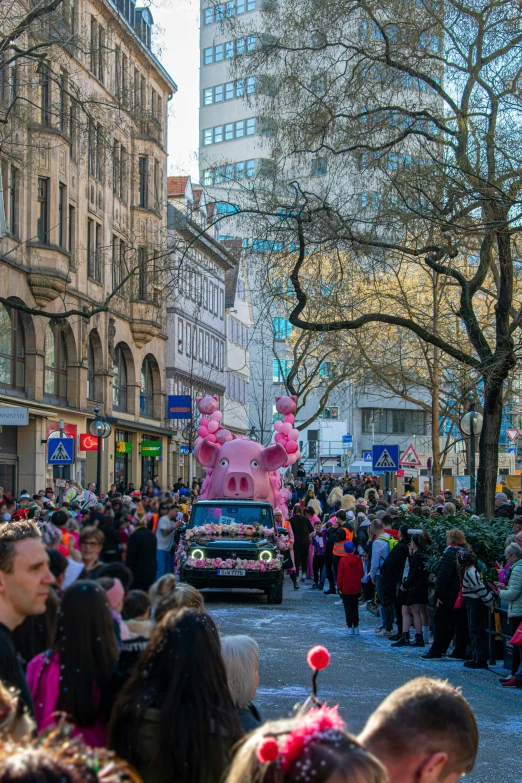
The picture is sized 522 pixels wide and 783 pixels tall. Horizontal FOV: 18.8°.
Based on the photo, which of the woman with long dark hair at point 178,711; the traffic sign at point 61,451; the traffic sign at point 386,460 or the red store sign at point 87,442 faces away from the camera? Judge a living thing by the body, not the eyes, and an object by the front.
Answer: the woman with long dark hair

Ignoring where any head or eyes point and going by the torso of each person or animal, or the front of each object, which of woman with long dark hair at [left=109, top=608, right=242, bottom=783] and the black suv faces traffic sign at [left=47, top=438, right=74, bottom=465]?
the woman with long dark hair

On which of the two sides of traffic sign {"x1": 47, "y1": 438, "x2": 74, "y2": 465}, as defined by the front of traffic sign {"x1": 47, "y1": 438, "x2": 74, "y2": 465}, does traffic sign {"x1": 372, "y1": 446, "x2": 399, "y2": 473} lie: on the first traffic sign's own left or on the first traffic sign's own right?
on the first traffic sign's own left

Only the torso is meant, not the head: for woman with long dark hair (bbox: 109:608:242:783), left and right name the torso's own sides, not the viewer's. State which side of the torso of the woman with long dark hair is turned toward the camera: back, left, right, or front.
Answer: back

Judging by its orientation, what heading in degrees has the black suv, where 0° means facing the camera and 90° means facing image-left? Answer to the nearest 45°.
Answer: approximately 0°

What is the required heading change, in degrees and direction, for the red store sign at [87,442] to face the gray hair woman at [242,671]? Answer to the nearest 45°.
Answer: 0° — it already faces them

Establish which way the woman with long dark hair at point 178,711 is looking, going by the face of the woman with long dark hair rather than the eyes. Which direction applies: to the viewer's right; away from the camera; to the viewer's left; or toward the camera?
away from the camera
